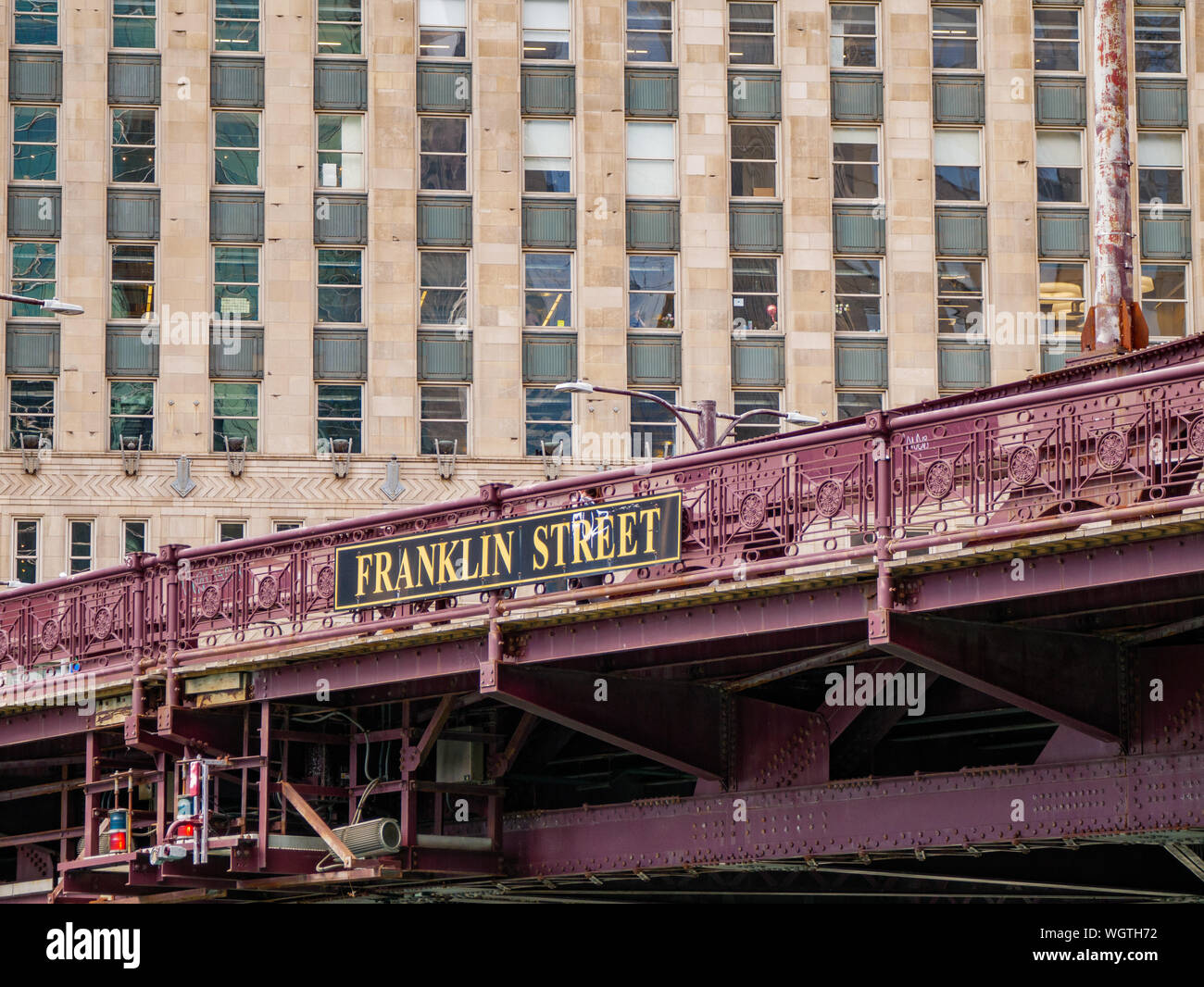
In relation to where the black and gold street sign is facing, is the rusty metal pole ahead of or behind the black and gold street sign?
behind

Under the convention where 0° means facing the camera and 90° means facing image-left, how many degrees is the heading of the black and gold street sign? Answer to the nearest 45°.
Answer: approximately 45°
